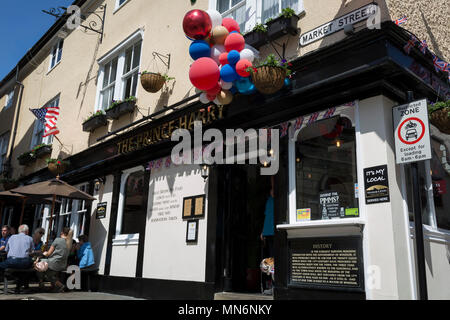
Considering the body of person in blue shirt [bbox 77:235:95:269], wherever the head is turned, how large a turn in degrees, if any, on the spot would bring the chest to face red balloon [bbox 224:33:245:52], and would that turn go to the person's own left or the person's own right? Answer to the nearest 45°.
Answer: approximately 90° to the person's own left

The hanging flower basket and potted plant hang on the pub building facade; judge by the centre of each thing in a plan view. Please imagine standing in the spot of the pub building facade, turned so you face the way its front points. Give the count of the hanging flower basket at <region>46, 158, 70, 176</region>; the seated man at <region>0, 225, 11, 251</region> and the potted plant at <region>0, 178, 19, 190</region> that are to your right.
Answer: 3

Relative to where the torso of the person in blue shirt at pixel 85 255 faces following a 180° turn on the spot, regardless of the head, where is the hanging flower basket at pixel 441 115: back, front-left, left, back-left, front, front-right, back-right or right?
front-right

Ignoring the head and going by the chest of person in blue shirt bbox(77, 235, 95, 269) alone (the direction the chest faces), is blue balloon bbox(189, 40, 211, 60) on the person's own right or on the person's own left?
on the person's own left

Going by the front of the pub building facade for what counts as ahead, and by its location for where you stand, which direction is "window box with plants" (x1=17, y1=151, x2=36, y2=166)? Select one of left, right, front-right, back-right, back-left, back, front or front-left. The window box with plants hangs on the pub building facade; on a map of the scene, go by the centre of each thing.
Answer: right

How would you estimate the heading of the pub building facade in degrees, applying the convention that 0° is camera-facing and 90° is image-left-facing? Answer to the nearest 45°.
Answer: approximately 45°

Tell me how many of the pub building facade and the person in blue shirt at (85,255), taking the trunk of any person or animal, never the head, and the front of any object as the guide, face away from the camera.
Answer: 0

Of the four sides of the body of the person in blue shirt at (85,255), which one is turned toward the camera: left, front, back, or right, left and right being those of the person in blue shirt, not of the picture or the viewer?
left

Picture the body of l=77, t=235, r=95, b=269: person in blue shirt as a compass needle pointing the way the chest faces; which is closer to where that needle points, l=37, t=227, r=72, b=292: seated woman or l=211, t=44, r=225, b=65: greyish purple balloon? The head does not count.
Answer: the seated woman

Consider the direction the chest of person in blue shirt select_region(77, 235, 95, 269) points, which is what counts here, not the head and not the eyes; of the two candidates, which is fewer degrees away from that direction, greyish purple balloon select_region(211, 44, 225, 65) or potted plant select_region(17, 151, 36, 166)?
the potted plant

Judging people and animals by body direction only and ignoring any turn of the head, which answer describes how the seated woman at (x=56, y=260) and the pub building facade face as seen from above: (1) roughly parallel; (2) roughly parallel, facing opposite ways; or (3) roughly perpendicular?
roughly perpendicular

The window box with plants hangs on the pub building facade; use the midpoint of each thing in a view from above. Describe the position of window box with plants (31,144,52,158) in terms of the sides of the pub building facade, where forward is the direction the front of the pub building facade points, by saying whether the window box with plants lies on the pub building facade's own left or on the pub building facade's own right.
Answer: on the pub building facade's own right
